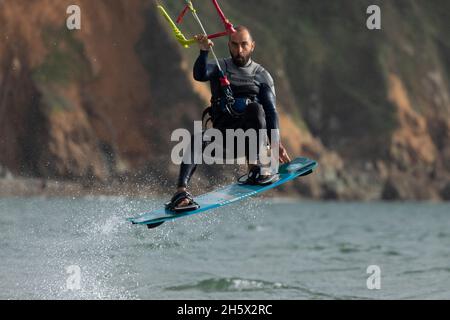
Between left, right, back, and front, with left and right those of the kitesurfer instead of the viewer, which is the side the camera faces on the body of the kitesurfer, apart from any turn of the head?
front
